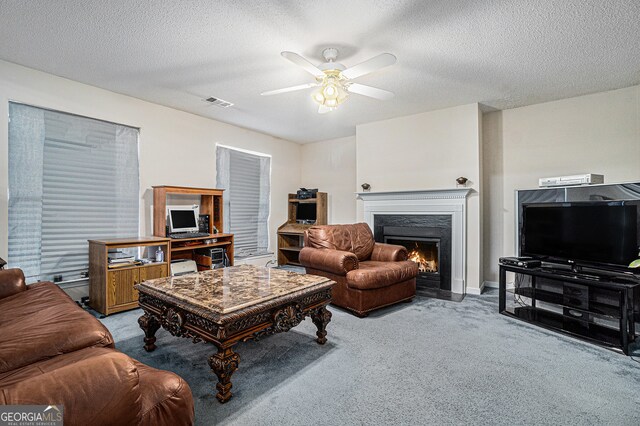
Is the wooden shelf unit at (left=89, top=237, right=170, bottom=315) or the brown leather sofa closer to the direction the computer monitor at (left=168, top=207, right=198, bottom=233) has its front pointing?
the brown leather sofa

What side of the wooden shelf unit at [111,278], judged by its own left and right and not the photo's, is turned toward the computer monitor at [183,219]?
left

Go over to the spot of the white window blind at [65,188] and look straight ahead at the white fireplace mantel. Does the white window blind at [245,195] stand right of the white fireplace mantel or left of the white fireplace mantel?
left

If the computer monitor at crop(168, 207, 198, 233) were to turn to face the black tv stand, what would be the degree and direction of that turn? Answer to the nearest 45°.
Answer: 0° — it already faces it

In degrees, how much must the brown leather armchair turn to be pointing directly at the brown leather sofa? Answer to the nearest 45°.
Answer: approximately 45° to its right

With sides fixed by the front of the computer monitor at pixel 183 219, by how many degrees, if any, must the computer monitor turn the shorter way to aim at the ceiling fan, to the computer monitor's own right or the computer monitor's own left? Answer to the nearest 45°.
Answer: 0° — it already faces it
